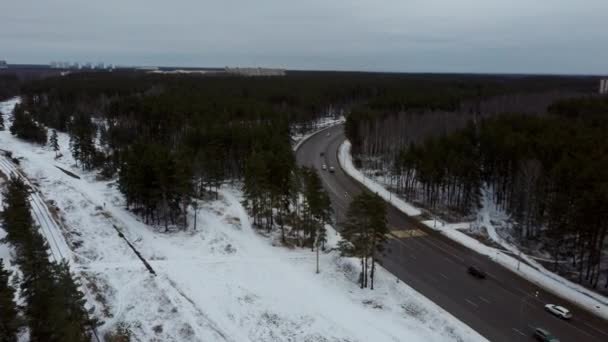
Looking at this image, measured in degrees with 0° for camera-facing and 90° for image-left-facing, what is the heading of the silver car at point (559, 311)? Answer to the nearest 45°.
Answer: approximately 135°

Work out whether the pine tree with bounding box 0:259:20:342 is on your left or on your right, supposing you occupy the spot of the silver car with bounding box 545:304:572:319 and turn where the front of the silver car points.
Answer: on your left

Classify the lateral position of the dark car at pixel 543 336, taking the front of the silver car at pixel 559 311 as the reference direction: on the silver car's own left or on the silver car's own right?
on the silver car's own left

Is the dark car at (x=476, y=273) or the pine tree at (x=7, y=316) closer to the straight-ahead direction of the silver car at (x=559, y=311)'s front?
the dark car
